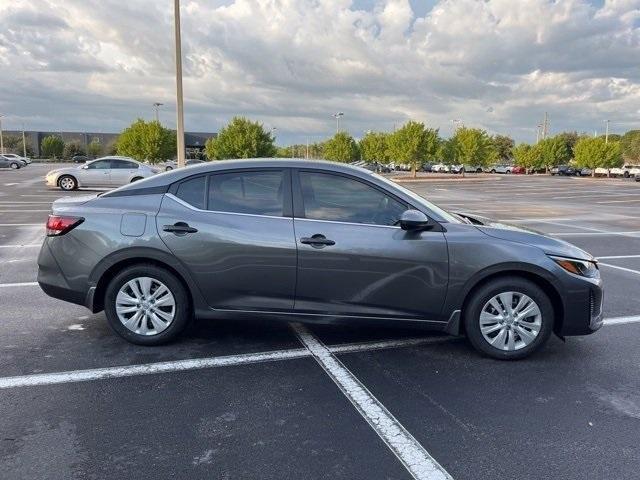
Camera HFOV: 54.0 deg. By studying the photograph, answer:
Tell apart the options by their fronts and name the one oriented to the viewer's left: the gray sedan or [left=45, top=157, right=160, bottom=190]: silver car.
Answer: the silver car

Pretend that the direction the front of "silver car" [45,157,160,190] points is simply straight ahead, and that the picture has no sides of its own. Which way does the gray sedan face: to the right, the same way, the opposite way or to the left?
the opposite way

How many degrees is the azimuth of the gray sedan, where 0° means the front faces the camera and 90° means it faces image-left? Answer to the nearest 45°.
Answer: approximately 270°

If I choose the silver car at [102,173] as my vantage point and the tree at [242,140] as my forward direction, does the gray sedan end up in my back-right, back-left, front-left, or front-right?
back-right

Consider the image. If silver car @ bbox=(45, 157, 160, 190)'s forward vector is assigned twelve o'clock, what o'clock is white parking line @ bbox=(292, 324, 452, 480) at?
The white parking line is roughly at 9 o'clock from the silver car.

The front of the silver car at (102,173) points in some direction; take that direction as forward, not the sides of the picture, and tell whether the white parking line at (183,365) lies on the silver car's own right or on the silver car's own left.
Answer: on the silver car's own left

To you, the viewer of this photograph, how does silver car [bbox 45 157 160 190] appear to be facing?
facing to the left of the viewer

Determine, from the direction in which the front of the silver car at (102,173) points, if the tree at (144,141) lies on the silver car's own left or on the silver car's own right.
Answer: on the silver car's own right

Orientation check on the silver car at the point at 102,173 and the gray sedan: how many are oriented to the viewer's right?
1

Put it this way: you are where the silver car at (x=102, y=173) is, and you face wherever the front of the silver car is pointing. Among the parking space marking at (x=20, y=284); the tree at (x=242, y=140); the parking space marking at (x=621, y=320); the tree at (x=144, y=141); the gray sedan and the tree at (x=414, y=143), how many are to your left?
3

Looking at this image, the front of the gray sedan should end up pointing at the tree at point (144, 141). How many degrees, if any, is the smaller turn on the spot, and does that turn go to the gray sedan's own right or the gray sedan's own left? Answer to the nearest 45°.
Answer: approximately 90° to the gray sedan's own left

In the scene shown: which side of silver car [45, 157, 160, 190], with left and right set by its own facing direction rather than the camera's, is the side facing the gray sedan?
left

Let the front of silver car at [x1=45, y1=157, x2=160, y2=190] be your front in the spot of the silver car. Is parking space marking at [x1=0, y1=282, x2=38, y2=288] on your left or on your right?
on your left

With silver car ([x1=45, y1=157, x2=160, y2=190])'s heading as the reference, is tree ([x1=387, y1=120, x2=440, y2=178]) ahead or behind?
behind

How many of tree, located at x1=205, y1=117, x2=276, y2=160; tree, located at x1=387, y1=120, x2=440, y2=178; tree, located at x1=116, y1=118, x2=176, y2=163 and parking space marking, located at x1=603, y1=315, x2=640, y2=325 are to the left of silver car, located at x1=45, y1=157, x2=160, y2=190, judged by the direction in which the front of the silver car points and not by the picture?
1

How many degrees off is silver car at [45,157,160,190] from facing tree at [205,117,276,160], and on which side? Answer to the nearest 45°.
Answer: approximately 135° to its right
